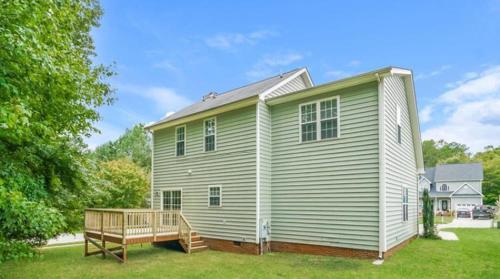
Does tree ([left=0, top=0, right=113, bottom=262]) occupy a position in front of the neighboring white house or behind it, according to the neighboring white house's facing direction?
in front

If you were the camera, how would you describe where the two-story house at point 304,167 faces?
facing away from the viewer and to the right of the viewer

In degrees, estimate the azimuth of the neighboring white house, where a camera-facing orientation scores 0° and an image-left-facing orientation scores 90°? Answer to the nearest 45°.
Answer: approximately 0°

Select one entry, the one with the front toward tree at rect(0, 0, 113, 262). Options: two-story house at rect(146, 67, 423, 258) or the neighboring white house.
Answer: the neighboring white house

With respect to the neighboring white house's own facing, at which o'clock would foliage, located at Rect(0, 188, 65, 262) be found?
The foliage is roughly at 12 o'clock from the neighboring white house.

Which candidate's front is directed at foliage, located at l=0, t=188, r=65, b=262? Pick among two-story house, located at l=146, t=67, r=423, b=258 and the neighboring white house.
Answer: the neighboring white house

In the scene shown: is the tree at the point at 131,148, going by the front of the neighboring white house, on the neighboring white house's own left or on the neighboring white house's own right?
on the neighboring white house's own right

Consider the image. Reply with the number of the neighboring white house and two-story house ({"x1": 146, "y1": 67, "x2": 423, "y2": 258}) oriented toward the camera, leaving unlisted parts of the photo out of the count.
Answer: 1
